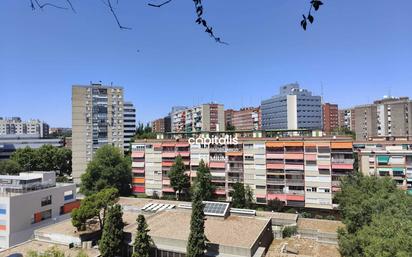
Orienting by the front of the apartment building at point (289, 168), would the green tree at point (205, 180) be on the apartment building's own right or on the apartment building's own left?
on the apartment building's own right

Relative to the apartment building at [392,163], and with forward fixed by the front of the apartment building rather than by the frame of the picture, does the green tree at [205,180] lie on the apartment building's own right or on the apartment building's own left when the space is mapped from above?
on the apartment building's own right

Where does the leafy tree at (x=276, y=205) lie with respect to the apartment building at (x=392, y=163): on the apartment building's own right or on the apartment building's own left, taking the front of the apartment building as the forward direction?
on the apartment building's own right

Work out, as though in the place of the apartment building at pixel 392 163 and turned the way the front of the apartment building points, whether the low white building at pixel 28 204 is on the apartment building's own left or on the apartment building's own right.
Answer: on the apartment building's own right

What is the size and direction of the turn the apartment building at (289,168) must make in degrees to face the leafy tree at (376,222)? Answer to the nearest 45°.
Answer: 0° — it already faces it

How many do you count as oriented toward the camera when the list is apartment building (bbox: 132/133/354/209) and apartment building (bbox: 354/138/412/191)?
2

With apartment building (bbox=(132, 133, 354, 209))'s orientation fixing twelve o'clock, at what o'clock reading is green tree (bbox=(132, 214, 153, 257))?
The green tree is roughly at 1 o'clock from the apartment building.

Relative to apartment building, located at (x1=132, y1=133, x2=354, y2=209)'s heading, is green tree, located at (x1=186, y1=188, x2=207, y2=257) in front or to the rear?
in front

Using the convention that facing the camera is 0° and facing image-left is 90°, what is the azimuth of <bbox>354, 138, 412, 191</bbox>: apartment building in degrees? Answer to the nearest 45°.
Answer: approximately 0°

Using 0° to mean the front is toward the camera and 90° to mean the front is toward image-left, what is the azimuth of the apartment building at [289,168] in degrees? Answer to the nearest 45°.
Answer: approximately 0°

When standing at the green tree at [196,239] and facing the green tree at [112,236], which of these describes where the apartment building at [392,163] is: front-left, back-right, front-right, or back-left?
back-right
